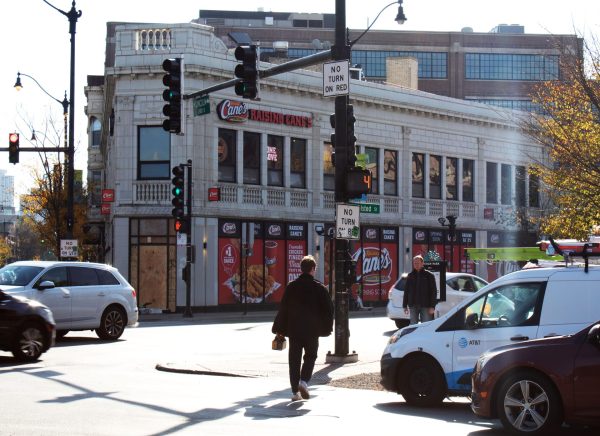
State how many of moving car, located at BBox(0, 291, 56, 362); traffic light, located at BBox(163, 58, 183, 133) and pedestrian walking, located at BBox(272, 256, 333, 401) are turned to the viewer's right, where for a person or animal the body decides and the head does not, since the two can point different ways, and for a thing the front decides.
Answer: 1

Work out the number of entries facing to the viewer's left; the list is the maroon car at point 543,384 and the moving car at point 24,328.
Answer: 1

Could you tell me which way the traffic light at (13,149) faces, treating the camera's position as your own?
facing the viewer

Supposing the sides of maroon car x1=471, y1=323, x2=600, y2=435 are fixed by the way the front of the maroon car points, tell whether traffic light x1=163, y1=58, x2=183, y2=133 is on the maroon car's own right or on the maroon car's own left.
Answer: on the maroon car's own right

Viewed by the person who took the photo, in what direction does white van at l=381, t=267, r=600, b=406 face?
facing to the left of the viewer

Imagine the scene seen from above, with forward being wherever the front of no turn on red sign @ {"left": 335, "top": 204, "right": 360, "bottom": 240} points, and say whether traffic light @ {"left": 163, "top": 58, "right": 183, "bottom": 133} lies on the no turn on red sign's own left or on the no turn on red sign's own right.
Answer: on the no turn on red sign's own right

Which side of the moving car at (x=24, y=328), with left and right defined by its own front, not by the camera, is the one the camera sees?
right

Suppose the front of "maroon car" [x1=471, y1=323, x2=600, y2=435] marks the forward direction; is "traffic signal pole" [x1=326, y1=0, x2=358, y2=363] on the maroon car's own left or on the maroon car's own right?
on the maroon car's own right

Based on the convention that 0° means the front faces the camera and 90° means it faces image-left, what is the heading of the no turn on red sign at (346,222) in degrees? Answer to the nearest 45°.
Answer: approximately 0°

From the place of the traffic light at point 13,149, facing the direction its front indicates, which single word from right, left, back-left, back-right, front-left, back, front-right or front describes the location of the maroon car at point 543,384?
front

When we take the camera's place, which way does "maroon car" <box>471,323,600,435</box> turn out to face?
facing to the left of the viewer

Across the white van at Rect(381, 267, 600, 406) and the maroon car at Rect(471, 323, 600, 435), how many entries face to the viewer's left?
2

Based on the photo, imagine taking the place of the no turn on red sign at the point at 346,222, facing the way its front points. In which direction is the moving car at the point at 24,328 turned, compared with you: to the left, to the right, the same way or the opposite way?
to the left

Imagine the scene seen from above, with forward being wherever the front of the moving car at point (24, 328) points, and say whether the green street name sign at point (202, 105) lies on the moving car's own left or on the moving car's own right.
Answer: on the moving car's own left
